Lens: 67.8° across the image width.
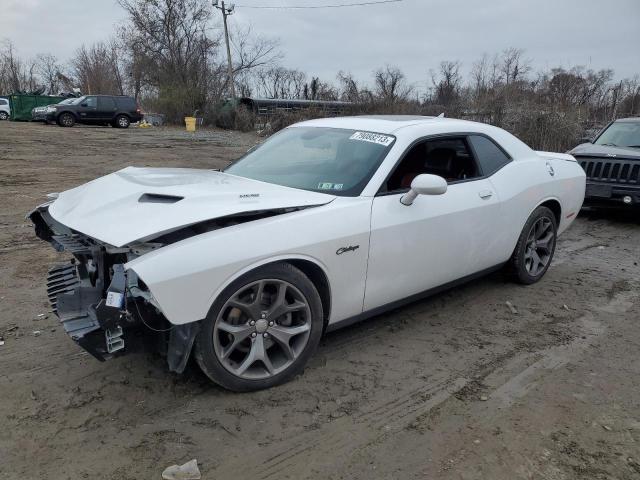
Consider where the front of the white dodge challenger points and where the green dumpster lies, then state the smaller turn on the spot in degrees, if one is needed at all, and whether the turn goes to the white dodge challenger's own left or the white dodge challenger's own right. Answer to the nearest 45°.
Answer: approximately 90° to the white dodge challenger's own right

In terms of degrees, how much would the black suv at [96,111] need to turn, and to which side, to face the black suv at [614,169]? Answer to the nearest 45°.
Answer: approximately 90° to its left

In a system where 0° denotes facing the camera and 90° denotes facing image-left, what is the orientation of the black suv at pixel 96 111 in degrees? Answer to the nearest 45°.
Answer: approximately 90°

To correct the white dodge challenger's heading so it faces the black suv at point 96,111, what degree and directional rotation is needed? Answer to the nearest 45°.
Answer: approximately 90° to its right

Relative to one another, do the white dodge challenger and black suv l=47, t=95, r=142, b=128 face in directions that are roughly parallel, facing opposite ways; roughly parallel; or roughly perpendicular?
roughly parallel

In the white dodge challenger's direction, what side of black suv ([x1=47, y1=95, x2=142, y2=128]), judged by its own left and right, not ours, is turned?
left

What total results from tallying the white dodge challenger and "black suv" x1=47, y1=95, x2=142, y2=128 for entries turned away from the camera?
0

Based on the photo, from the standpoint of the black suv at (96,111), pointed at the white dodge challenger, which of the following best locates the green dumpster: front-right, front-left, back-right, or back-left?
back-right

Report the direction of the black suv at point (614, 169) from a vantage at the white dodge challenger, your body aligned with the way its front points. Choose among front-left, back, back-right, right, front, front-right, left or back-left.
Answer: back

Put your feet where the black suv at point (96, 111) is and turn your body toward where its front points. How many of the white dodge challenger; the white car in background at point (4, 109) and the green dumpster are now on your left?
1

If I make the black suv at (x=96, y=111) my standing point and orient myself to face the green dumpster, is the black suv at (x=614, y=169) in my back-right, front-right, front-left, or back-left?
back-left

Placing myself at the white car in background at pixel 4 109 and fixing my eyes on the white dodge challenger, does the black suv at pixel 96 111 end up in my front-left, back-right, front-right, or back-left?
front-left
